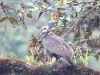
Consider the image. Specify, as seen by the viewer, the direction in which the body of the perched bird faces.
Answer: to the viewer's left
